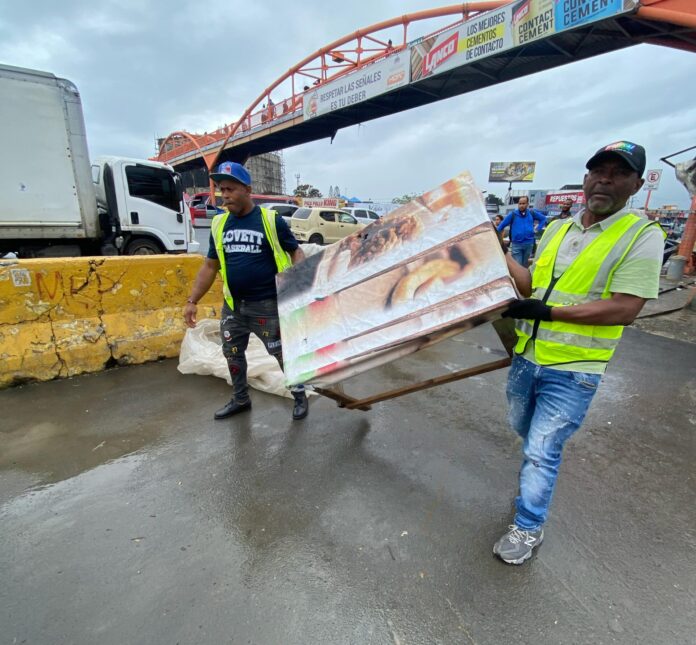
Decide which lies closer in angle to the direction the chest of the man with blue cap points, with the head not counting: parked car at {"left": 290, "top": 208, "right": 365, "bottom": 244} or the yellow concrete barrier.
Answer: the yellow concrete barrier

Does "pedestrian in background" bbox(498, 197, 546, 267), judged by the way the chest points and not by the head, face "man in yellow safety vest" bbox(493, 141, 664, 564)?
yes

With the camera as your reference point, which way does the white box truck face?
facing to the right of the viewer

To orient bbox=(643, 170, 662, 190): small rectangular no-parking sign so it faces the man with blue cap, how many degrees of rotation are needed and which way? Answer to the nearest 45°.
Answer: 0° — it already faces them

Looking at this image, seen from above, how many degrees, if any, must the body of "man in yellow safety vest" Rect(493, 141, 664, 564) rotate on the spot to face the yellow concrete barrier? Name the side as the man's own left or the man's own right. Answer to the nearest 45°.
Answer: approximately 45° to the man's own right

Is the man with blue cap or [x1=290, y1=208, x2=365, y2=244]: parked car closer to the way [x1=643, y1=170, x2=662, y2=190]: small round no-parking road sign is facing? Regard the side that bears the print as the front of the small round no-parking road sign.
the man with blue cap

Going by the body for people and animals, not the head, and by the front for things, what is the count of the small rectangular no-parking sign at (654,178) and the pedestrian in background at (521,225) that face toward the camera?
2

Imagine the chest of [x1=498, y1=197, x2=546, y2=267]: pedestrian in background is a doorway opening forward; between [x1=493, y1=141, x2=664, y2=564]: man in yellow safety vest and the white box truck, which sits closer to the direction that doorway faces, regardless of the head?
the man in yellow safety vest

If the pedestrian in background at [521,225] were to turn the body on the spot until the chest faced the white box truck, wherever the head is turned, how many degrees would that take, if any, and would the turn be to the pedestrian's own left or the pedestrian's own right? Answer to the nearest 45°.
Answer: approximately 45° to the pedestrian's own right
